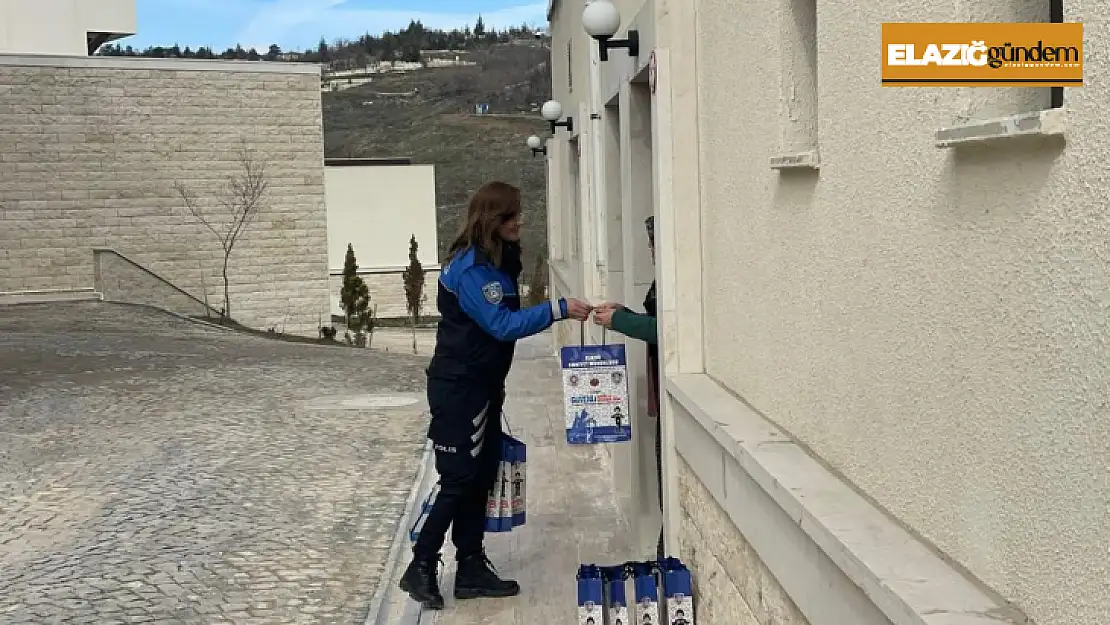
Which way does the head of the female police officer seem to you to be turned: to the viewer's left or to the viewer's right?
to the viewer's right

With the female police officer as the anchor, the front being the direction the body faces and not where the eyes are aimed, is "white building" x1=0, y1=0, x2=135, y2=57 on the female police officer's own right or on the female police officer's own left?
on the female police officer's own left

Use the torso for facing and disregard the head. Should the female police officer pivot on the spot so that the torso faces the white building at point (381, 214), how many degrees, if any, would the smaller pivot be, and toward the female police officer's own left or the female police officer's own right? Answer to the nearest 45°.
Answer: approximately 90° to the female police officer's own left

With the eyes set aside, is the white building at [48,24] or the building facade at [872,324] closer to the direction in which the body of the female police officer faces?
the building facade

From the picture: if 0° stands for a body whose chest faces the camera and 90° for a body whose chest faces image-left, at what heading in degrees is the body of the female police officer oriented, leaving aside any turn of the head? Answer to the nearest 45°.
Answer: approximately 270°

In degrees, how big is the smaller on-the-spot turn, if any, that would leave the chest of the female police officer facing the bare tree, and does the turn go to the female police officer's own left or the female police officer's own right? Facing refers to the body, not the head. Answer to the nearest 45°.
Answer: approximately 90° to the female police officer's own left

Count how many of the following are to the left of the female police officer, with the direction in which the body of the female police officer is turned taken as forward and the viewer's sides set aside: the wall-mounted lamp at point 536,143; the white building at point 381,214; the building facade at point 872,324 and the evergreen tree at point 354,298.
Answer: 3

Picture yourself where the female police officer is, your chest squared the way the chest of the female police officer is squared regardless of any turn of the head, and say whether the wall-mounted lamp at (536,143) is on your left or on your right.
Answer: on your left
